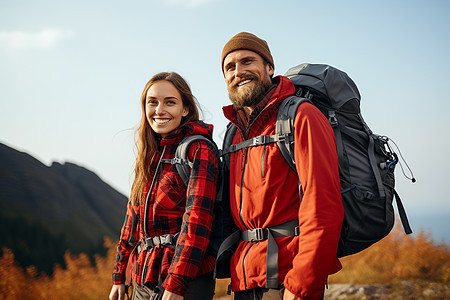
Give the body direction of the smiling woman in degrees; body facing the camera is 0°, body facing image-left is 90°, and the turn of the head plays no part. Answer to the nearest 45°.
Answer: approximately 45°

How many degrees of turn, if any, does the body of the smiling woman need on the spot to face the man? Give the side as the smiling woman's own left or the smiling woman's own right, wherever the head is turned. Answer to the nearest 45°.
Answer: approximately 90° to the smiling woman's own left

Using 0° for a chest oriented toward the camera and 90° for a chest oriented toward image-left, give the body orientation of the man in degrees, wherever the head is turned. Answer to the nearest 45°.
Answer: approximately 45°

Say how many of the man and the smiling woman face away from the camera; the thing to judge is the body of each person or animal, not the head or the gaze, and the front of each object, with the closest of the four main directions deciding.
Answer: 0

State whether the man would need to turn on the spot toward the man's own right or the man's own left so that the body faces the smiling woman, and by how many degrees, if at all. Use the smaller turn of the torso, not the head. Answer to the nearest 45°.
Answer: approximately 90° to the man's own right
